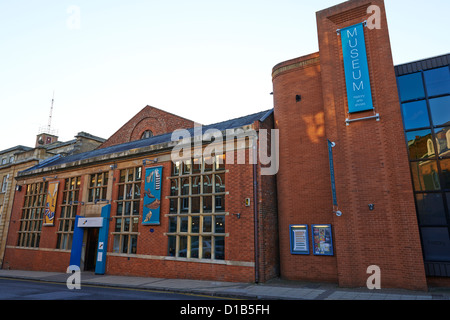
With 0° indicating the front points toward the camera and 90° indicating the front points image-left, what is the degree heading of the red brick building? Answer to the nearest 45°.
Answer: approximately 45°
